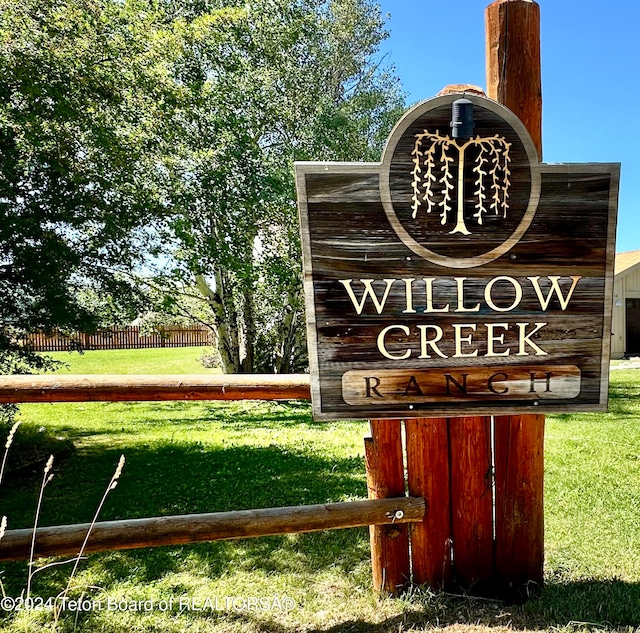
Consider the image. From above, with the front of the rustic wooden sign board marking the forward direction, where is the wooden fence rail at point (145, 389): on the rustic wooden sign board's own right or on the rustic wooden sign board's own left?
on the rustic wooden sign board's own right

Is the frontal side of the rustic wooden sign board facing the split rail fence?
no

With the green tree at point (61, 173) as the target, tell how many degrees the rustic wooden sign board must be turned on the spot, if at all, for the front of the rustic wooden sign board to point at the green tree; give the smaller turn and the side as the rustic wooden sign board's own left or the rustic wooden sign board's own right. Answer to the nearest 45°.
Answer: approximately 135° to the rustic wooden sign board's own right

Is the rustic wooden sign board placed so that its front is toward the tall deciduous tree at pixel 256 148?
no

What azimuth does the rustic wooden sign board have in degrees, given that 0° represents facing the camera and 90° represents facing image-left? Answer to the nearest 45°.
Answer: approximately 0°
